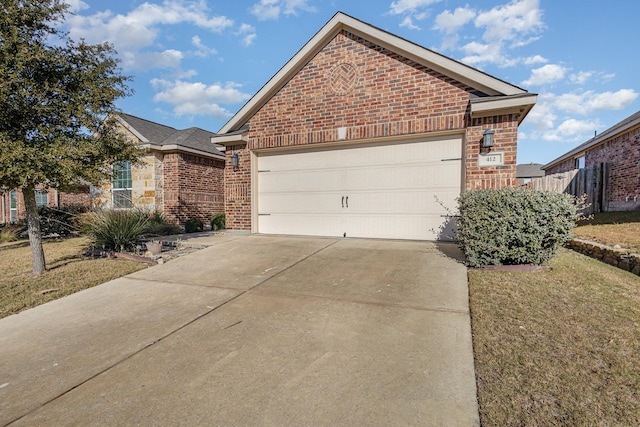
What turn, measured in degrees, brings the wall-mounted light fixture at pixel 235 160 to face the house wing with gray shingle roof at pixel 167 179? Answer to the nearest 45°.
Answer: approximately 135° to its right

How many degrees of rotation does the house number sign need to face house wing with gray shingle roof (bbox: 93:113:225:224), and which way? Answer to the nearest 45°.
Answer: approximately 90° to its right

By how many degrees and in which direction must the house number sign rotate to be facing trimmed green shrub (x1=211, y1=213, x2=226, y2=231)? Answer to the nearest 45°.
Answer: approximately 90° to its right

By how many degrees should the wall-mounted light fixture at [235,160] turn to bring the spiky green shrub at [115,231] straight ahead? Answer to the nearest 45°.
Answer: approximately 90° to its right

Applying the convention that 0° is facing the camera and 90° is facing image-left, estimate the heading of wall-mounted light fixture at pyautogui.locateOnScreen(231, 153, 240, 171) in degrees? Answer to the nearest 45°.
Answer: approximately 0°

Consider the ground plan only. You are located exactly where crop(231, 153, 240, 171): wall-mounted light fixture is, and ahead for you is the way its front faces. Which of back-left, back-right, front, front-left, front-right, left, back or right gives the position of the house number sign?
front-left

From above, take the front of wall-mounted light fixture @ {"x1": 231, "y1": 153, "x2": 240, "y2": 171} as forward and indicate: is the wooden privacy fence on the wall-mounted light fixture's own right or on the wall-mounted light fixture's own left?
on the wall-mounted light fixture's own left

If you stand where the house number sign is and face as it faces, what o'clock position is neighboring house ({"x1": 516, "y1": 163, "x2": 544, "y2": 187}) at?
The neighboring house is roughly at 6 o'clock from the house number sign.

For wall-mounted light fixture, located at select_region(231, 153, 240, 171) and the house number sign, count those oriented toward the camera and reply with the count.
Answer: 2

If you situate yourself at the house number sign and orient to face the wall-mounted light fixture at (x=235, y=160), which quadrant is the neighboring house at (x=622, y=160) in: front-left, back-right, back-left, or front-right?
back-right

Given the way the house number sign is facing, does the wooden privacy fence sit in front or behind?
behind

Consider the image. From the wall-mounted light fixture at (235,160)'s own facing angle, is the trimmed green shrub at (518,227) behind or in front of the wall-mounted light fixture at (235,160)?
in front

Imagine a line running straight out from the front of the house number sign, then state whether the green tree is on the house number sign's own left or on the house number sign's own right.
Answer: on the house number sign's own right
